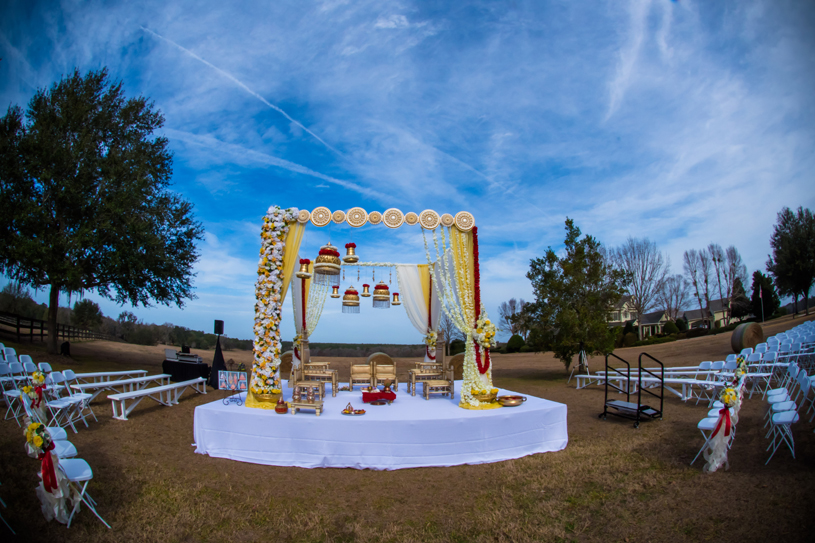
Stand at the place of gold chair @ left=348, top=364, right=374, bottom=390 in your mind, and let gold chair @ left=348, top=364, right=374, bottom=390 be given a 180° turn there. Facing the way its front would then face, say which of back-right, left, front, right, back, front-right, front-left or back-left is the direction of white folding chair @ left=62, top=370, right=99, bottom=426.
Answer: left

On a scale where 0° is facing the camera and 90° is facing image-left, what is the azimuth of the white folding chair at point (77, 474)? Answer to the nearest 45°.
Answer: approximately 270°
